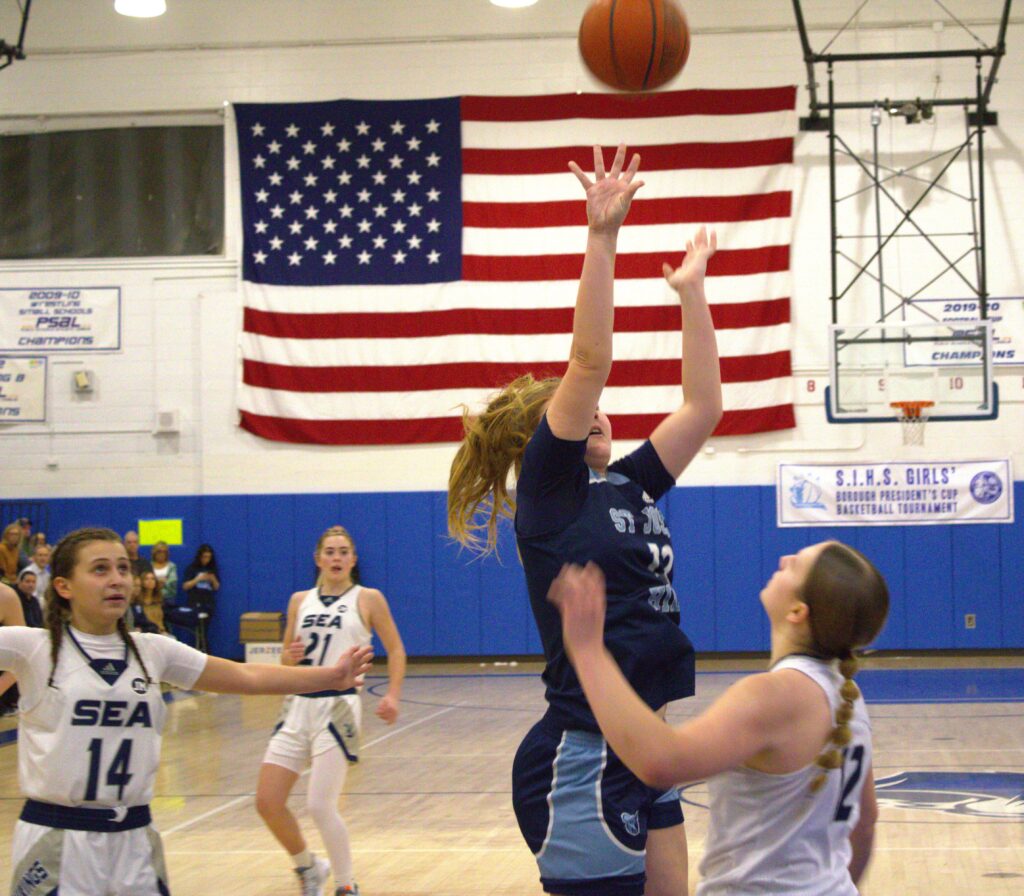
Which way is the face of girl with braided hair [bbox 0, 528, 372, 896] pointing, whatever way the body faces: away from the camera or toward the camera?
toward the camera

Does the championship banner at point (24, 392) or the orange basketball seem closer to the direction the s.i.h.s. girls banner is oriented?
the orange basketball

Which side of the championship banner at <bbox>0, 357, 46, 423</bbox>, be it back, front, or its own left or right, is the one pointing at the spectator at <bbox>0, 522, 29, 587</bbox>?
front

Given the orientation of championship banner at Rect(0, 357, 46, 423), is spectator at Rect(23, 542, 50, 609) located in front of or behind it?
in front

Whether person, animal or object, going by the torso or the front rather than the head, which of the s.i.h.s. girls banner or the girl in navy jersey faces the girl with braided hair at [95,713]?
the s.i.h.s. girls banner

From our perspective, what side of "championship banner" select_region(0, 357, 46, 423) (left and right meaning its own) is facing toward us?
front

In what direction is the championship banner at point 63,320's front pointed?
toward the camera

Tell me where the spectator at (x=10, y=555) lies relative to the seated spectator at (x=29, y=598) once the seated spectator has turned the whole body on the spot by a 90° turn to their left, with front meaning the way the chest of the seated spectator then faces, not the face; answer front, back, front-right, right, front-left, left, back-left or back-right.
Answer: front-left

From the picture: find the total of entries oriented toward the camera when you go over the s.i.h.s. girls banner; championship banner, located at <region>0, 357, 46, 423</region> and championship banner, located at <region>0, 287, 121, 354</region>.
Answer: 3

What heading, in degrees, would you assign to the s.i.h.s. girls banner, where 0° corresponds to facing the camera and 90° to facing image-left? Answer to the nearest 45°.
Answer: approximately 0°

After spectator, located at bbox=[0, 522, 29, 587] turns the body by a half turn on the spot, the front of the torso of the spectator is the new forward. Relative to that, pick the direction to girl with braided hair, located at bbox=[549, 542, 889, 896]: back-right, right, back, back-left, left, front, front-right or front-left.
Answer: back-left

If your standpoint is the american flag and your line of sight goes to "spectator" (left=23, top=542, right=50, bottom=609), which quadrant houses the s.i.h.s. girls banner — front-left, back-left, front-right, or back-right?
back-left
